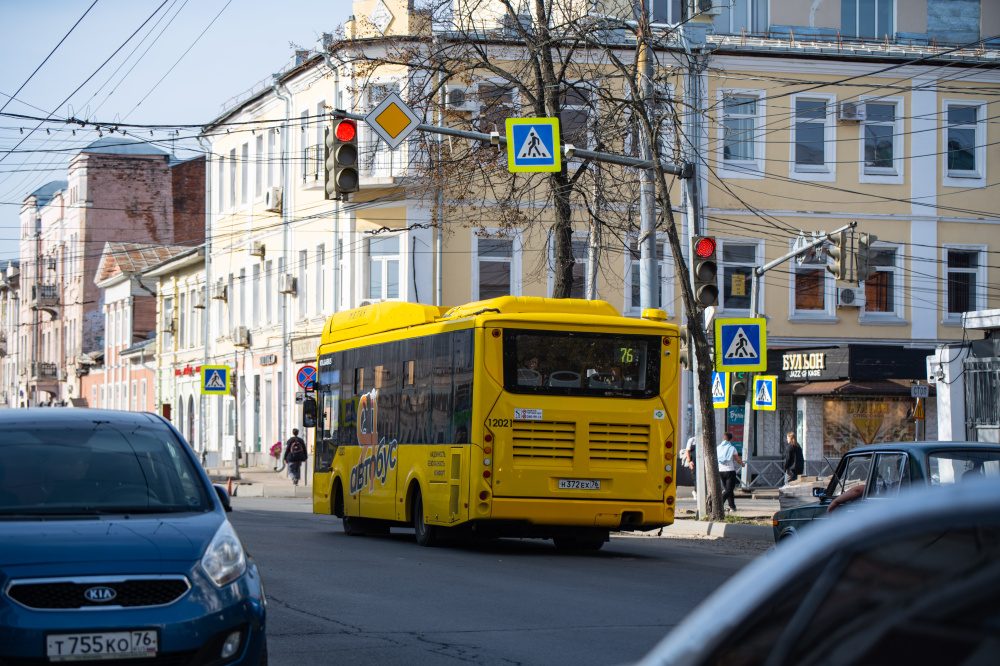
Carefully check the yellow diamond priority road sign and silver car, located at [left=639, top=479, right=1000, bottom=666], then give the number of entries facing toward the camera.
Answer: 1

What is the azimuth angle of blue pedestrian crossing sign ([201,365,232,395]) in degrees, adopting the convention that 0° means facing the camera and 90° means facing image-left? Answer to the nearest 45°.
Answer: approximately 0°

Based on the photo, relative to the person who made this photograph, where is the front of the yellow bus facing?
facing away from the viewer and to the left of the viewer

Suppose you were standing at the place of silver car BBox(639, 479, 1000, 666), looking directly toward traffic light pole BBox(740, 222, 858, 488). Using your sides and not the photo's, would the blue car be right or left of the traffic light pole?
left

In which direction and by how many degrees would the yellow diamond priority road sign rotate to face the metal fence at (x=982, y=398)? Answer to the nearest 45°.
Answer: approximately 90° to its left
